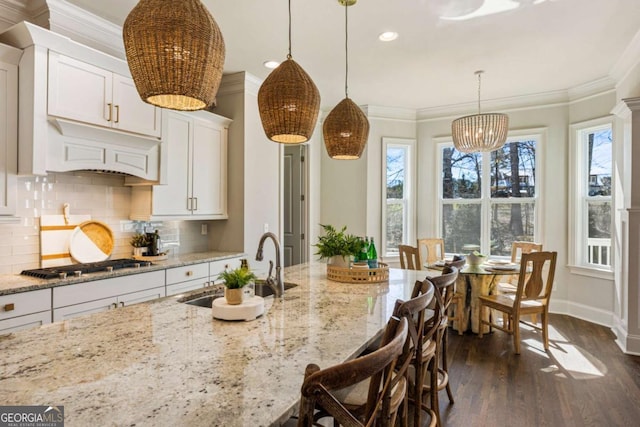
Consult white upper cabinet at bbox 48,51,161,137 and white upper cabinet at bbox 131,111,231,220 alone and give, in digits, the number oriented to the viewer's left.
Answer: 0

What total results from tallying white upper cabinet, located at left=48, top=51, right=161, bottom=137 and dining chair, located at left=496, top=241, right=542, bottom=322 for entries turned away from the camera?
0

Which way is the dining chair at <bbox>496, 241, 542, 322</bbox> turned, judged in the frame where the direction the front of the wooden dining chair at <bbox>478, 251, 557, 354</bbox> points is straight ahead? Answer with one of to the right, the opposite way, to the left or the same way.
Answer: to the left

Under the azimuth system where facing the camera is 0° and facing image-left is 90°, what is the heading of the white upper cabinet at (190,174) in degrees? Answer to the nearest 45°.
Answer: approximately 315°

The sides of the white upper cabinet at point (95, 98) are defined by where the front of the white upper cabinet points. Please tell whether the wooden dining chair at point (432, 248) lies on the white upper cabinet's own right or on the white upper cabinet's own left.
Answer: on the white upper cabinet's own left

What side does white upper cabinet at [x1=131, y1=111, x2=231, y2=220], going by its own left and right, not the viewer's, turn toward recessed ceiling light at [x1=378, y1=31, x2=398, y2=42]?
front

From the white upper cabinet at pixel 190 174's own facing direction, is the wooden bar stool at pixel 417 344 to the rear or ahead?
ahead

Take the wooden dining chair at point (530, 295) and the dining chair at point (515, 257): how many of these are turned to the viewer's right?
0

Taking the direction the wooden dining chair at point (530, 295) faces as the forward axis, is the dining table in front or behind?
in front

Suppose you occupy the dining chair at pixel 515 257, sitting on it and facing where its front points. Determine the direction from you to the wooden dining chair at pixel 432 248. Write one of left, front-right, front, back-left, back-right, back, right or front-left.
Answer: front-right

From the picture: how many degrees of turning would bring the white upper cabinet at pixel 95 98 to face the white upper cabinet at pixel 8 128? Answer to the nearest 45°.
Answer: approximately 135° to its right

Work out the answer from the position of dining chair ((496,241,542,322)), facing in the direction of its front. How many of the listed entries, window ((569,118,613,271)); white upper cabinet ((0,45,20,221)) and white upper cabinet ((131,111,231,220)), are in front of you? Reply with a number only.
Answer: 2

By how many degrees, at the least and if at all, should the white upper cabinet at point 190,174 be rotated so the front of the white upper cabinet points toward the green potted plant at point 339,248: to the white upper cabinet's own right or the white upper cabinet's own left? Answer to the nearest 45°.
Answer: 0° — it already faces it

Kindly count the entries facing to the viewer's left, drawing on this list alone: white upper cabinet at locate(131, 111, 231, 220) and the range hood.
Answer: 0
